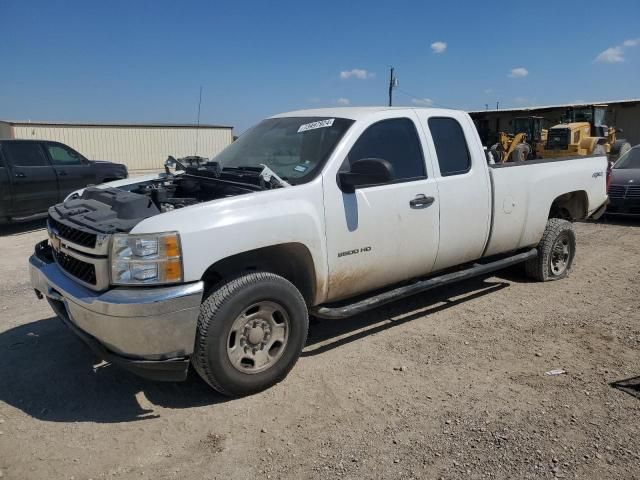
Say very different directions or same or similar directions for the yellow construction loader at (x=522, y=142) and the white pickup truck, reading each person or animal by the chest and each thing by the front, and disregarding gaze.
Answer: same or similar directions

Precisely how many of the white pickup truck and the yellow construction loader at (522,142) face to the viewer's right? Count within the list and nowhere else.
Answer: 0

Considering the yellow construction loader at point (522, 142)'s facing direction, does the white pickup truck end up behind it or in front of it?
in front

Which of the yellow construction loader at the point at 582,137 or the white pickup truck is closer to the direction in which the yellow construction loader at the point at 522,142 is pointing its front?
the white pickup truck
